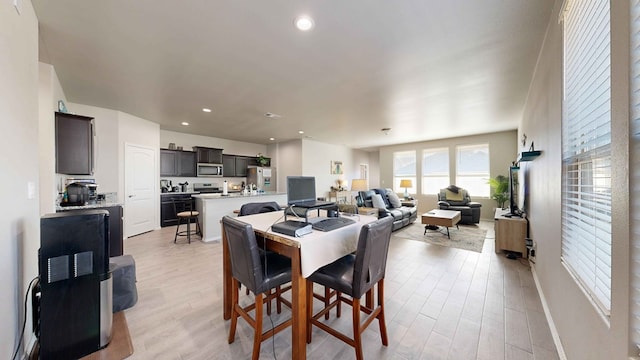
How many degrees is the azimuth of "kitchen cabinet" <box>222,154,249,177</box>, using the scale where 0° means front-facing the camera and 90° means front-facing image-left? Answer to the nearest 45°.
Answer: approximately 0°

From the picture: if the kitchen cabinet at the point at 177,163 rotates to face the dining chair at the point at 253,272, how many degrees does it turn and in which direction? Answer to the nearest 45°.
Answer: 0° — it already faces it

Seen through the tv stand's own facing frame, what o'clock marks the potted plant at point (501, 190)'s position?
The potted plant is roughly at 3 o'clock from the tv stand.

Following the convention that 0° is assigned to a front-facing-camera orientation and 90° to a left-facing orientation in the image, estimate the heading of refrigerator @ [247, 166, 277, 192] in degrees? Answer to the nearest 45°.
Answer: approximately 315°

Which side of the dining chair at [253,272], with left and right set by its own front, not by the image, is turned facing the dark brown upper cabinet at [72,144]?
left
